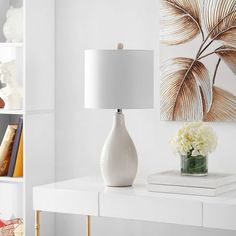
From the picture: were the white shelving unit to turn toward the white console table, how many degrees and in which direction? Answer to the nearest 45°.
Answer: approximately 90° to its left

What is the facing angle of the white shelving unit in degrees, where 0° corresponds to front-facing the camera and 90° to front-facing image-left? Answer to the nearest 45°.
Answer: approximately 45°

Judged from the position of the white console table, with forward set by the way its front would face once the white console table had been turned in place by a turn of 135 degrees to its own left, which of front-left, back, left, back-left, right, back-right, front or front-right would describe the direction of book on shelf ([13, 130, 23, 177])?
back-left

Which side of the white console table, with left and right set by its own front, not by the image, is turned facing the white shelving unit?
right

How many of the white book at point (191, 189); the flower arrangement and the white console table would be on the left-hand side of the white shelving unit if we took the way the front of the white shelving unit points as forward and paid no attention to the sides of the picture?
3

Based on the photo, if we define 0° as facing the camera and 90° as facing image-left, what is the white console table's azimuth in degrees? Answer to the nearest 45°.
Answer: approximately 45°

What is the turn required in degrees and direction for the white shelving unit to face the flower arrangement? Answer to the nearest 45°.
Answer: approximately 90° to its left

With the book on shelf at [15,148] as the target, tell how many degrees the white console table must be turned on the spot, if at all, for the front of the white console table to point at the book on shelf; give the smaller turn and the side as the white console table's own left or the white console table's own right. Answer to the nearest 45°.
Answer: approximately 90° to the white console table's own right

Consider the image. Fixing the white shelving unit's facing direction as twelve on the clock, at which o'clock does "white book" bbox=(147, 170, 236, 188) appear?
The white book is roughly at 9 o'clock from the white shelving unit.

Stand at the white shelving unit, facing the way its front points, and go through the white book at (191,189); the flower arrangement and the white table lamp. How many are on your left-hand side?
3
